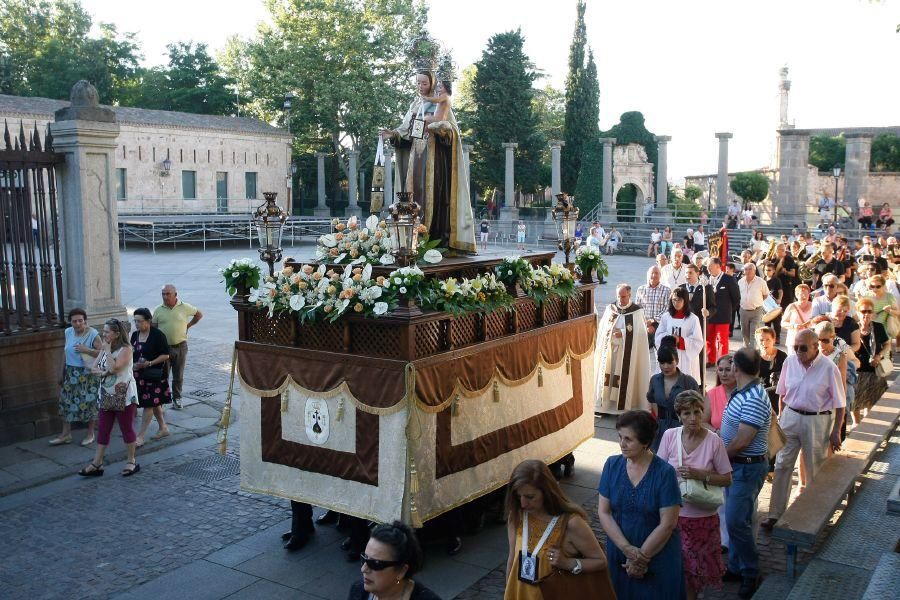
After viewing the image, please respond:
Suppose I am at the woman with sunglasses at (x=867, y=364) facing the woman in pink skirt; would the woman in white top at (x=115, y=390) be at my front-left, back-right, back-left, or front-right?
front-right

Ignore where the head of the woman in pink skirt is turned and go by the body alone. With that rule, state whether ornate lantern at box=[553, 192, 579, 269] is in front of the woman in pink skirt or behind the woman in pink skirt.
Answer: behind

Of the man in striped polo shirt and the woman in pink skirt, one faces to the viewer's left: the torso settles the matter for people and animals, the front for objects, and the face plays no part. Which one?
the man in striped polo shirt

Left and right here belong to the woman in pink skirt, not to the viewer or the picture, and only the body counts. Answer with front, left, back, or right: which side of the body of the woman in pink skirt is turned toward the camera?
front

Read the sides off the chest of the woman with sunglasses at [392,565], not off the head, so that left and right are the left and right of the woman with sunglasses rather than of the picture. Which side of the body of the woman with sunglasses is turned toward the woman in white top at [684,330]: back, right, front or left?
back

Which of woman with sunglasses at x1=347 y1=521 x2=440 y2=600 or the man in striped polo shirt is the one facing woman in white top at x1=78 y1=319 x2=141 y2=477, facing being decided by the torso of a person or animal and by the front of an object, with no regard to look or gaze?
the man in striped polo shirt

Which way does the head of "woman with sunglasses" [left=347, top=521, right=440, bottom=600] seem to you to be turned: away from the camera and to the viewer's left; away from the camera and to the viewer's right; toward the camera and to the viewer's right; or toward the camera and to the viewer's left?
toward the camera and to the viewer's left

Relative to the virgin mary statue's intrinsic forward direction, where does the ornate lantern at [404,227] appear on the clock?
The ornate lantern is roughly at 11 o'clock from the virgin mary statue.

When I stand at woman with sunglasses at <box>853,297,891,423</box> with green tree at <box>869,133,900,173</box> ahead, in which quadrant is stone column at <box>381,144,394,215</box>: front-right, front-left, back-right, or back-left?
front-left

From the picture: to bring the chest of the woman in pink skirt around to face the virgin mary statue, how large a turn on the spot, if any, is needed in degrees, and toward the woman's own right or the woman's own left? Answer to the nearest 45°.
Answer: approximately 135° to the woman's own right

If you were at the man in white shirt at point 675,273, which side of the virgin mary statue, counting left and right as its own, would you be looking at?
back

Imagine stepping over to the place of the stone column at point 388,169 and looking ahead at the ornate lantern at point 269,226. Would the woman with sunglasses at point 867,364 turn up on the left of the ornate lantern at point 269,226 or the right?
left

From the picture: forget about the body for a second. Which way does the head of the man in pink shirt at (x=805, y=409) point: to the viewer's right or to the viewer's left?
to the viewer's left
